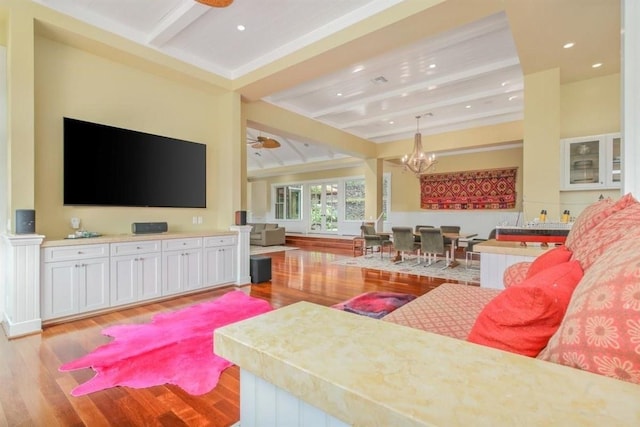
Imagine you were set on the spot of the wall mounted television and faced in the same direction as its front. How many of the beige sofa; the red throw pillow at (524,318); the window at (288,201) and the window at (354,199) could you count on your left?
3

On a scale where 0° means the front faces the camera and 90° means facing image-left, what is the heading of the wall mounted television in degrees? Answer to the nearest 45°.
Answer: approximately 315°

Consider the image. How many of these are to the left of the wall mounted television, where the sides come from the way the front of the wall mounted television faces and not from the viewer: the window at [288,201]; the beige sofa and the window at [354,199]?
3

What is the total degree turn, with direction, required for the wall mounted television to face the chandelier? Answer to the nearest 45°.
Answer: approximately 45° to its left

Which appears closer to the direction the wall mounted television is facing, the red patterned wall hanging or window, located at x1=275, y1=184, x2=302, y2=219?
the red patterned wall hanging

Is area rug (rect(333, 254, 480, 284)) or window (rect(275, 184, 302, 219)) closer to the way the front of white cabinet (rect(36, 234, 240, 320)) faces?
the area rug

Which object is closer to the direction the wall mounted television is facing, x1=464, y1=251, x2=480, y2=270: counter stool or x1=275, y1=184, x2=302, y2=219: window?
the counter stool
